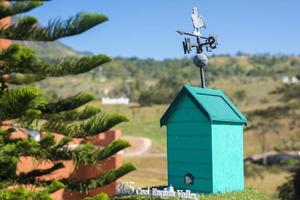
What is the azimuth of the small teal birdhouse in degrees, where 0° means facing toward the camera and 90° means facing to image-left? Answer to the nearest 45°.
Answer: approximately 45°

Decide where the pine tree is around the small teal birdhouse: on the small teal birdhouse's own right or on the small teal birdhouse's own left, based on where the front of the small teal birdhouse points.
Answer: on the small teal birdhouse's own right
